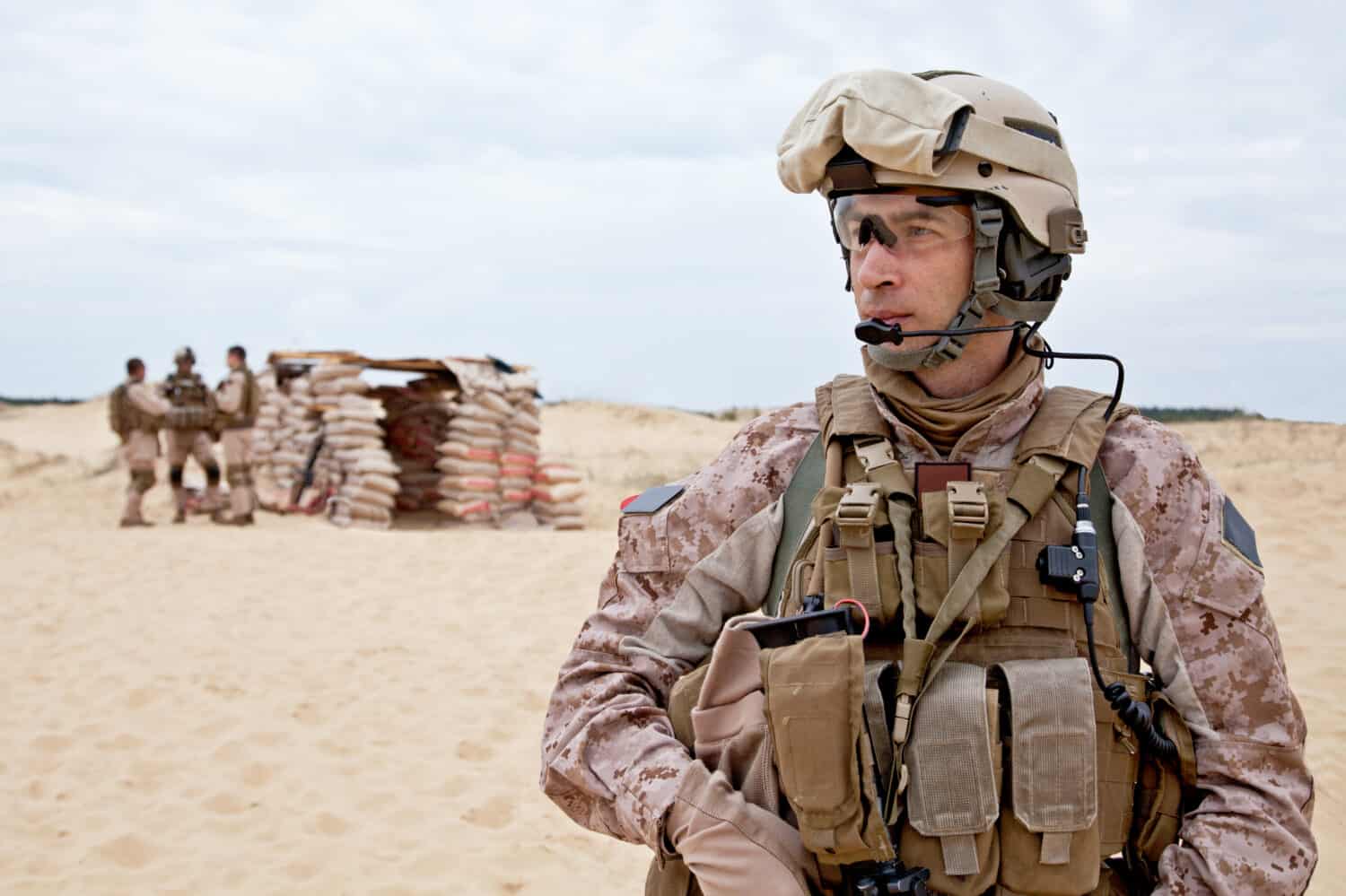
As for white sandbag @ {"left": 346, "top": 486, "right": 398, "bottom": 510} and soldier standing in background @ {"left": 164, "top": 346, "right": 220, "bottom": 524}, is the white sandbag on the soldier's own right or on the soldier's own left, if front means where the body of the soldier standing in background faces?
on the soldier's own left

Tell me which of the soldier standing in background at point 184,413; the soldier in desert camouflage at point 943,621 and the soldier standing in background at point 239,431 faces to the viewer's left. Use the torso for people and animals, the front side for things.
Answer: the soldier standing in background at point 239,431

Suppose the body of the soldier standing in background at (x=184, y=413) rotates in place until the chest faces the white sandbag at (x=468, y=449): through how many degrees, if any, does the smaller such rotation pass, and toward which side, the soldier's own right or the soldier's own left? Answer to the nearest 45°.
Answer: approximately 90° to the soldier's own left

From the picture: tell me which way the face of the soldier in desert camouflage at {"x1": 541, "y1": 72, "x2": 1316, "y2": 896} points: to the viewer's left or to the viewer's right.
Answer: to the viewer's left

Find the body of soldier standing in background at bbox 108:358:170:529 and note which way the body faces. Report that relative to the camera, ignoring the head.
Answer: to the viewer's right

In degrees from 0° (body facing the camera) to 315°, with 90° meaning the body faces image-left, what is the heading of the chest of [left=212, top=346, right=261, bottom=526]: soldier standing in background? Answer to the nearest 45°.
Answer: approximately 90°

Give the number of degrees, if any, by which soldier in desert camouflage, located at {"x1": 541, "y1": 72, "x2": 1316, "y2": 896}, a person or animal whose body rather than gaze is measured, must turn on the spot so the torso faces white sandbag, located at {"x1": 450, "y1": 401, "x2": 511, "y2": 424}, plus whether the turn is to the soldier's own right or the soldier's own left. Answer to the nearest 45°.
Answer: approximately 135° to the soldier's own right

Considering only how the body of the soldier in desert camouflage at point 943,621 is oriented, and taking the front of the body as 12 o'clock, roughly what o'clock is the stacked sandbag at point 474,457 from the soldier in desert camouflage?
The stacked sandbag is roughly at 5 o'clock from the soldier in desert camouflage.

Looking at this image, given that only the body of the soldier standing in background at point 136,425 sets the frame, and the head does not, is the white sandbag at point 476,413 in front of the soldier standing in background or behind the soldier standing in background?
in front
